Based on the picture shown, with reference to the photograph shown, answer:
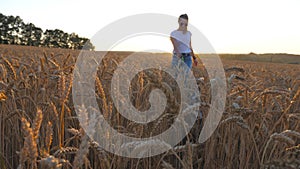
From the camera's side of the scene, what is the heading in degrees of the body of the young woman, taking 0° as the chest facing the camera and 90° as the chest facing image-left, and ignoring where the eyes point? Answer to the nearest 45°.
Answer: approximately 0°
